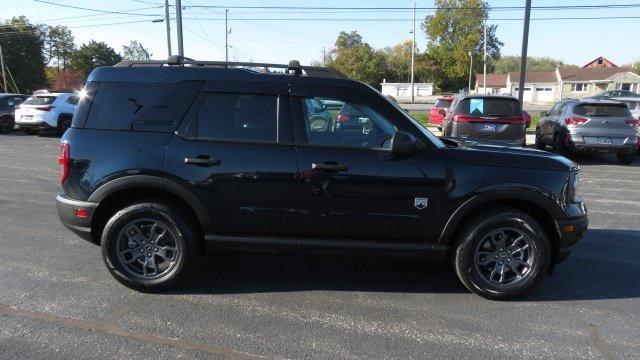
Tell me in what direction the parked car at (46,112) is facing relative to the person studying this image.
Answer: facing away from the viewer and to the right of the viewer

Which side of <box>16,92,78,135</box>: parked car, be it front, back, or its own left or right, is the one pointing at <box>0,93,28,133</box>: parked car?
left

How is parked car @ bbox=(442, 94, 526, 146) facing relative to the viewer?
away from the camera

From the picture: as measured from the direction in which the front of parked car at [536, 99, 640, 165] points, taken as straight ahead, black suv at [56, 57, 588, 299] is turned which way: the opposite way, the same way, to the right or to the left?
to the right

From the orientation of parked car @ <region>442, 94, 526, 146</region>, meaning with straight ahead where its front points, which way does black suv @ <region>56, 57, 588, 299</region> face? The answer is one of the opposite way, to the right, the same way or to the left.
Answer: to the right

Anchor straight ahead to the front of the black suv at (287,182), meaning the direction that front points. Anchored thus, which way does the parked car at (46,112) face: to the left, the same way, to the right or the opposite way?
to the left

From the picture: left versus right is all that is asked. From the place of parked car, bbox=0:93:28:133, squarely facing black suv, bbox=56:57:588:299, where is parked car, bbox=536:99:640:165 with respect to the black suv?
left

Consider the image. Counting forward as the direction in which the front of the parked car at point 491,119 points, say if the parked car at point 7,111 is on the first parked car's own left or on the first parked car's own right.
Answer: on the first parked car's own left

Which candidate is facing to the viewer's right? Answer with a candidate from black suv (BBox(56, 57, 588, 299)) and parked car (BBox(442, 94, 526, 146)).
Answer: the black suv

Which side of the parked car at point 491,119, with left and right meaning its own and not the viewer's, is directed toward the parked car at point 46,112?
left

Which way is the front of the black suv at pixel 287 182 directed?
to the viewer's right

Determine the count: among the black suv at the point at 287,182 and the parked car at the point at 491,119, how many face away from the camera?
1
